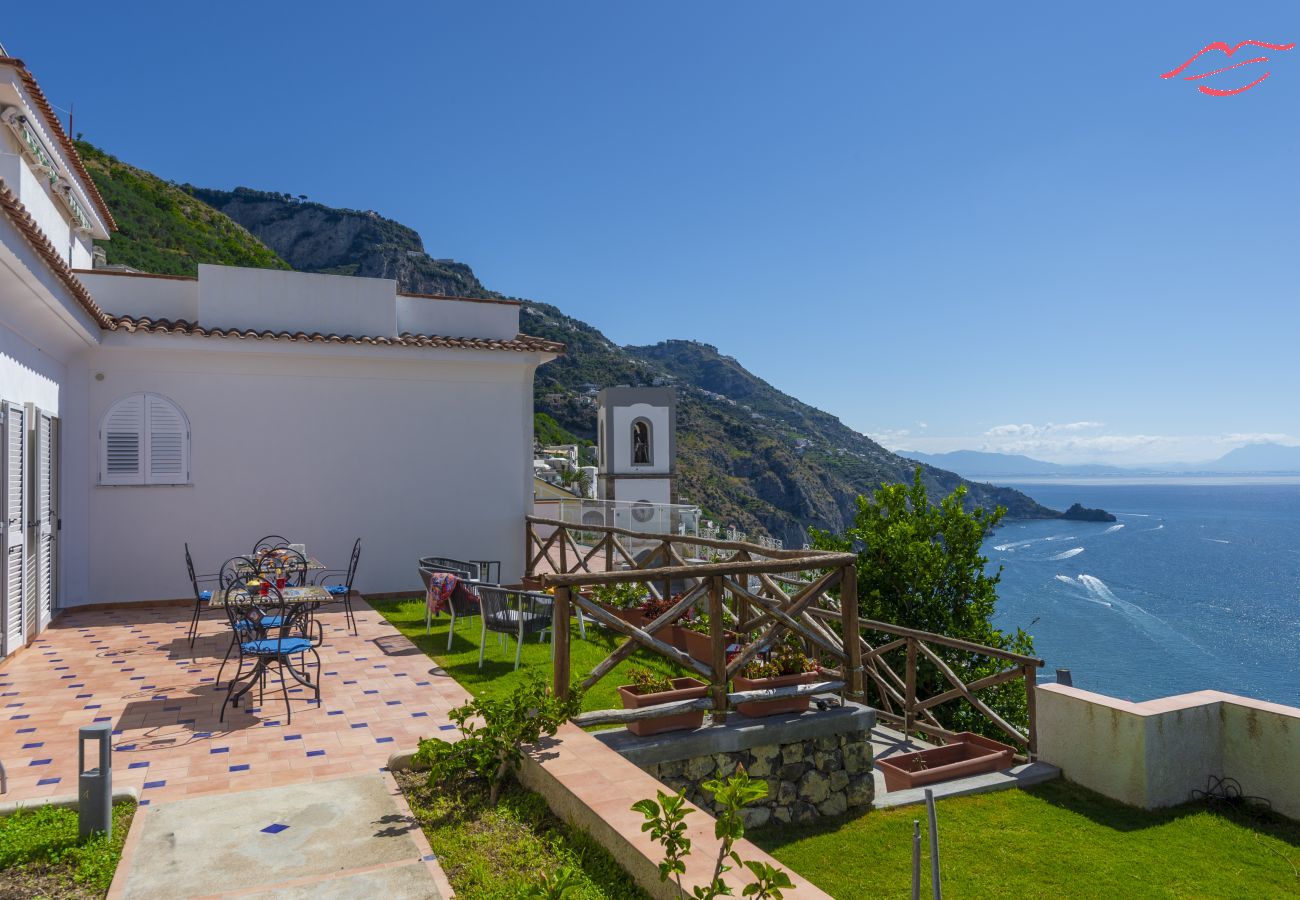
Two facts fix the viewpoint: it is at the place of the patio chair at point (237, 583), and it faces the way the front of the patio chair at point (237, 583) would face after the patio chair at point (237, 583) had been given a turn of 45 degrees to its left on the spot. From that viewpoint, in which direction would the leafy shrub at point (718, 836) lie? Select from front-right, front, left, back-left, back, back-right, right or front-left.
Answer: back

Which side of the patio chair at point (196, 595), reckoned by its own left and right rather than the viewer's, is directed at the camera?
right

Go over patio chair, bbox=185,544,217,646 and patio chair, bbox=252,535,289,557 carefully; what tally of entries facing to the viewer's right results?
1

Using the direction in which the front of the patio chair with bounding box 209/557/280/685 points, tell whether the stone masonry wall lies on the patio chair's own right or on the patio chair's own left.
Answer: on the patio chair's own right

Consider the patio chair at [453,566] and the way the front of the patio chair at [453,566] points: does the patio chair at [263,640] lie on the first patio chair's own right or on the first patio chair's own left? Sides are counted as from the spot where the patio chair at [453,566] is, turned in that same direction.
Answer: on the first patio chair's own right

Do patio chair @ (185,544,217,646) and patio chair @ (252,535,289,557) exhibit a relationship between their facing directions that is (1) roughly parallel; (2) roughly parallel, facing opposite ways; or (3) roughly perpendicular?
roughly perpendicular

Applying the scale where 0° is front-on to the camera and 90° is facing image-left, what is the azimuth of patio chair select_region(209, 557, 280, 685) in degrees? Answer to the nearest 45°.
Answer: approximately 225°

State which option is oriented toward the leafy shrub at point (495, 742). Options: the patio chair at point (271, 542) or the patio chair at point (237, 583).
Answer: the patio chair at point (271, 542)

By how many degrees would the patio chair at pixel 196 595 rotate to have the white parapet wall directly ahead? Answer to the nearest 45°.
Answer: approximately 45° to its right

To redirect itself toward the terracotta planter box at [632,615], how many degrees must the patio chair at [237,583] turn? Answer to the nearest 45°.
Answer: approximately 45° to its right

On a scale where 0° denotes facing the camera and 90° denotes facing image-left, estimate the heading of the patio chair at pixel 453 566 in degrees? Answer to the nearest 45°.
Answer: approximately 315°
